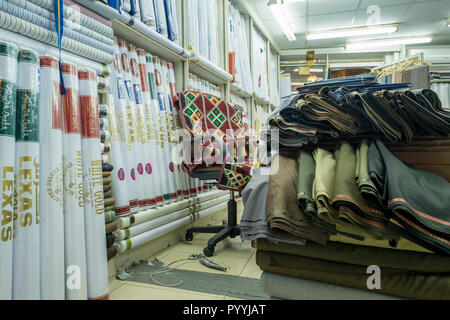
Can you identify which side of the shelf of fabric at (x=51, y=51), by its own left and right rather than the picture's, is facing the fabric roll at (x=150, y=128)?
left

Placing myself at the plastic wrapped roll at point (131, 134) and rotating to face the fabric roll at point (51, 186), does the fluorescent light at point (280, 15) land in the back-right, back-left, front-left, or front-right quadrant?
back-left

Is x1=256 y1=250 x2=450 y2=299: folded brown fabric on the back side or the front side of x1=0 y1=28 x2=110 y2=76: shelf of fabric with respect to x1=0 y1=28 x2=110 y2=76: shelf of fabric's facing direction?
on the front side

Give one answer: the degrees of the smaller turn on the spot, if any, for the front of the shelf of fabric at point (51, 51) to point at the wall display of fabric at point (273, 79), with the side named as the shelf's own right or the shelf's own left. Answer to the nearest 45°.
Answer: approximately 90° to the shelf's own left

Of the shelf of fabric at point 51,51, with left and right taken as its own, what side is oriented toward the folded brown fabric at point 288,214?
front

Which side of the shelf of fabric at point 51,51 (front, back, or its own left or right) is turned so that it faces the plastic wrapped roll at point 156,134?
left

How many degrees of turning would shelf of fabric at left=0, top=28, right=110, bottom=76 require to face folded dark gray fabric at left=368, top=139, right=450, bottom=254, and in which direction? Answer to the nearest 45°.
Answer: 0° — it already faces it

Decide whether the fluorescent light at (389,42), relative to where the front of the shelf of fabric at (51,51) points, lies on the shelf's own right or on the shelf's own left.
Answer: on the shelf's own left

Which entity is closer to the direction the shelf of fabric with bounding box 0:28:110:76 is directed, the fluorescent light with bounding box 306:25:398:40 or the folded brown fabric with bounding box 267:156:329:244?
the folded brown fabric
